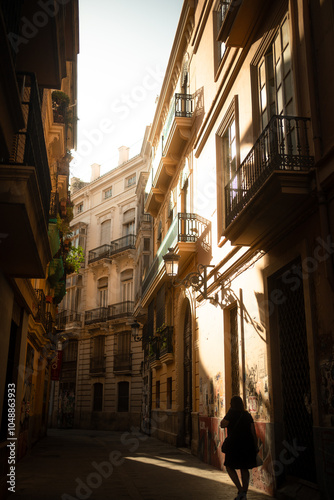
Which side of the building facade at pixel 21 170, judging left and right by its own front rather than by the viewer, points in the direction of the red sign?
left

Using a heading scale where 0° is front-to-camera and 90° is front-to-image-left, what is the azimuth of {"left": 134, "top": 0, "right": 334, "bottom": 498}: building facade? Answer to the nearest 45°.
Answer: approximately 45°

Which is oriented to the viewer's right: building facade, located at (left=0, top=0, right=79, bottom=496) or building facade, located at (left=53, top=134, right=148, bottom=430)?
building facade, located at (left=0, top=0, right=79, bottom=496)

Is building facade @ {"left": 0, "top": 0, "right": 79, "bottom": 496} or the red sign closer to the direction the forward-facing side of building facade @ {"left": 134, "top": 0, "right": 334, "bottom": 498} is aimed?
the building facade

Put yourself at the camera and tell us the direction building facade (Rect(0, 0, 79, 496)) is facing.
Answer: facing to the right of the viewer

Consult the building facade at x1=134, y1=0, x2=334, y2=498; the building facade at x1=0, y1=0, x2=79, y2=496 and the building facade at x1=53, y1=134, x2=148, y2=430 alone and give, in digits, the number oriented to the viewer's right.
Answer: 1

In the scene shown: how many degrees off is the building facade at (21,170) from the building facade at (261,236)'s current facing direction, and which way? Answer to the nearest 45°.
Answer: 0° — it already faces it

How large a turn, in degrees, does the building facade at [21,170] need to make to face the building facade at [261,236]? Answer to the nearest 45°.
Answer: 0° — it already faces it

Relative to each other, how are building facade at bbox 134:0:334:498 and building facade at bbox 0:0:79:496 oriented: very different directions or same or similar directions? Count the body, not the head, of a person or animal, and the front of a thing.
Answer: very different directions

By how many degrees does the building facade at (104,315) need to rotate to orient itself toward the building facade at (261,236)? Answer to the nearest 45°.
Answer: approximately 45° to its left
